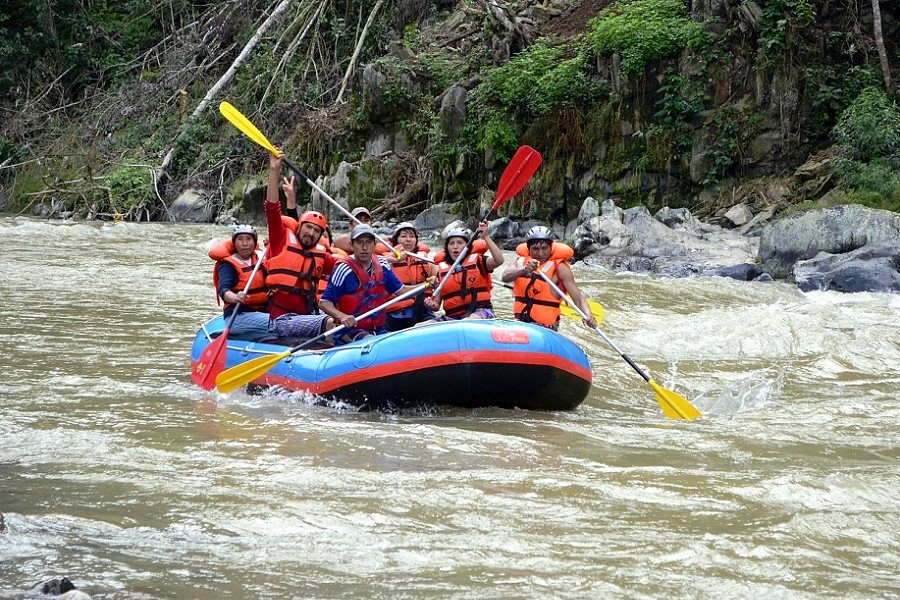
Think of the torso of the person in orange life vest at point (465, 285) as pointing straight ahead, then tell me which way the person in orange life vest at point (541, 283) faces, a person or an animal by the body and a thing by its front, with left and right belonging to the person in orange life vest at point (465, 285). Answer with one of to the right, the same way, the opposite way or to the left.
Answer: the same way

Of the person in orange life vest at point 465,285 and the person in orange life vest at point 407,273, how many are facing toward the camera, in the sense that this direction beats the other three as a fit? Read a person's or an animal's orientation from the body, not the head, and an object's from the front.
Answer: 2

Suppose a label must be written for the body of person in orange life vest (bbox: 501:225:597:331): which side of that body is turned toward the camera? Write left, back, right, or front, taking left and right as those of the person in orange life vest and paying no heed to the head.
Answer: front

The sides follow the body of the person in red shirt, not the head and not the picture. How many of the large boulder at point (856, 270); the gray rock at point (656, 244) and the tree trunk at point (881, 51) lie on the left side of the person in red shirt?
3

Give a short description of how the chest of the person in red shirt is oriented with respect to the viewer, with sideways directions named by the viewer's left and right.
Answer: facing the viewer and to the right of the viewer

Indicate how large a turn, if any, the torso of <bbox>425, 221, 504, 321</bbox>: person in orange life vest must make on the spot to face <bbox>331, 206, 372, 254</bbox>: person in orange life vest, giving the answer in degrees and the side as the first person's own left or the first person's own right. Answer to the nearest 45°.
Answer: approximately 135° to the first person's own right

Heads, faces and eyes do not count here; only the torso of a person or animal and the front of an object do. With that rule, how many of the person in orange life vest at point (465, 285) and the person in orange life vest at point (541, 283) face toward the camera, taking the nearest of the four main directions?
2

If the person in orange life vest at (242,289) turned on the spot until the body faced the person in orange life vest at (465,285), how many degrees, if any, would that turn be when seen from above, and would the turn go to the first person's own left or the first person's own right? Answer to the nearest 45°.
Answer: approximately 45° to the first person's own left

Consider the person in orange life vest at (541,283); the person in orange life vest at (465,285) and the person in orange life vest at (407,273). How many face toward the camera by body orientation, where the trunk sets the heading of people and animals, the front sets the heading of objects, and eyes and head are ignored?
3

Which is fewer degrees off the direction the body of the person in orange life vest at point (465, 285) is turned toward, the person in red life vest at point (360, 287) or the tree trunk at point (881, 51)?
the person in red life vest

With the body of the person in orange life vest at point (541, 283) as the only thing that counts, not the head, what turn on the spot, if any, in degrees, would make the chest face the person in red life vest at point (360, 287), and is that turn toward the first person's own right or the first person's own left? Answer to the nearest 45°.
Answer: approximately 90° to the first person's own right

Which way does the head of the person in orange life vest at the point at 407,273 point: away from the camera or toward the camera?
toward the camera

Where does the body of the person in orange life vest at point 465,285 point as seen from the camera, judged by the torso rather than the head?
toward the camera

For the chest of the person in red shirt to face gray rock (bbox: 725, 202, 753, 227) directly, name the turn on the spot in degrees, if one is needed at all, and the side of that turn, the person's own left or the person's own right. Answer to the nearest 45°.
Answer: approximately 90° to the person's own left

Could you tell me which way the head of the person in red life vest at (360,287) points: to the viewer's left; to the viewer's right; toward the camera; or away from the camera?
toward the camera

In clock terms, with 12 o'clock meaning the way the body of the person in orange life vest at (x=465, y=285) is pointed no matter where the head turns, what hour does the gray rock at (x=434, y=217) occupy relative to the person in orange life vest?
The gray rock is roughly at 6 o'clock from the person in orange life vest.

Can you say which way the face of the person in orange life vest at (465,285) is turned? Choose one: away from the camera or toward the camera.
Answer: toward the camera
